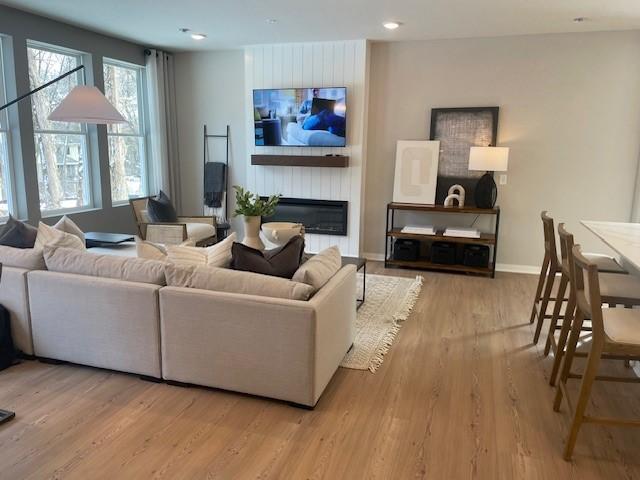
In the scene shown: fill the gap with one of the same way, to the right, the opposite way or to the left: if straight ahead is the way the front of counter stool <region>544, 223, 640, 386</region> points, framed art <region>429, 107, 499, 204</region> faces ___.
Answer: to the right

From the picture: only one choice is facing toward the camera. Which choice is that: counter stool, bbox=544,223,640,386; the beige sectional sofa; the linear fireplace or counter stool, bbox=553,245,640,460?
the linear fireplace

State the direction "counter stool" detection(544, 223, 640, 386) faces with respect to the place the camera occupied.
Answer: facing to the right of the viewer

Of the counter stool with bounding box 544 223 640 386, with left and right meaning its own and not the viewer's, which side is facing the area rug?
back

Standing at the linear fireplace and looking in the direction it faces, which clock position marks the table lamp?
The table lamp is roughly at 10 o'clock from the linear fireplace.

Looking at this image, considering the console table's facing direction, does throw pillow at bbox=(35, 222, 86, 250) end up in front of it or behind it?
in front

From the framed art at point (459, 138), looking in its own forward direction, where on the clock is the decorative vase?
The decorative vase is roughly at 1 o'clock from the framed art.

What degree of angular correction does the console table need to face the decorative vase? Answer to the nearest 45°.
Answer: approximately 45° to its right

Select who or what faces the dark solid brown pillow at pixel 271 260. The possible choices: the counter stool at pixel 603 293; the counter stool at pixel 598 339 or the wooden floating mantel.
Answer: the wooden floating mantel

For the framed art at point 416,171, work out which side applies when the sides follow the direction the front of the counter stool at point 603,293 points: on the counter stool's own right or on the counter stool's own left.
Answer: on the counter stool's own left

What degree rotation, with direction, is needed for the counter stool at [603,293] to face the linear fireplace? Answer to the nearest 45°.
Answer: approximately 135° to its left

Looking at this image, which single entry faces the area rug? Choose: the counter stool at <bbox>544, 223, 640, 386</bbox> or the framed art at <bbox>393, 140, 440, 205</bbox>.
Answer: the framed art

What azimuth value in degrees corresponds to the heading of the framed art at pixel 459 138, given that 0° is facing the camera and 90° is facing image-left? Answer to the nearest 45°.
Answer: approximately 0°

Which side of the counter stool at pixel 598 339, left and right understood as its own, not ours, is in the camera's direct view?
right
